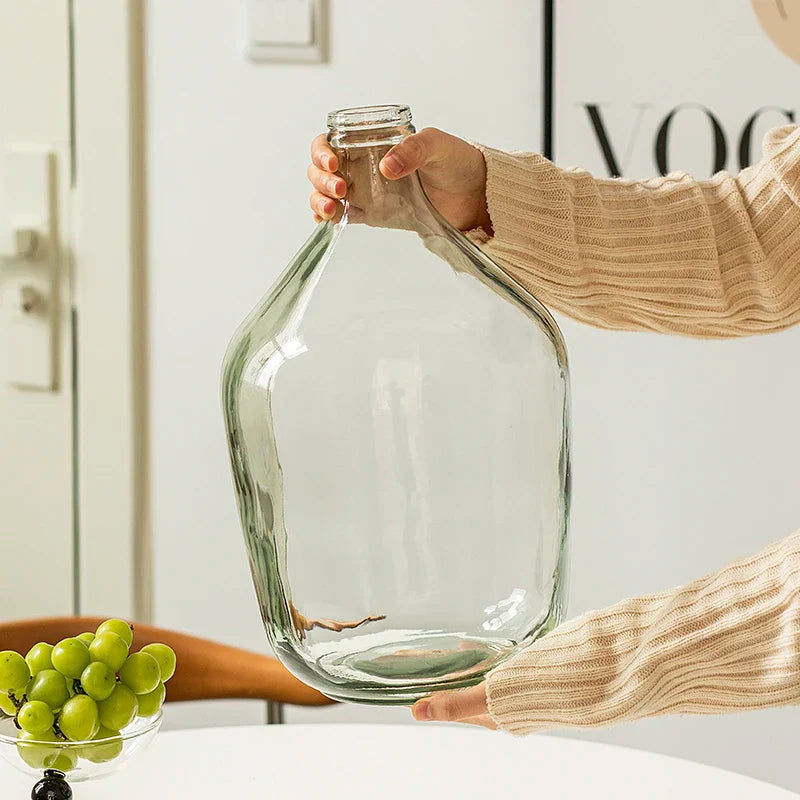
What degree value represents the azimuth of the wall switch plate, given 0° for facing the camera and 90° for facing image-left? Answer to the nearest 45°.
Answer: approximately 0°

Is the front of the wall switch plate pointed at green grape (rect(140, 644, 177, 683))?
yes

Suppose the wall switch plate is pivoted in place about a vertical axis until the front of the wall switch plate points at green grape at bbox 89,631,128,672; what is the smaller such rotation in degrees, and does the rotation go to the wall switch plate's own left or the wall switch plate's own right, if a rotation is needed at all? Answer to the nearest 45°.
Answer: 0° — it already faces it

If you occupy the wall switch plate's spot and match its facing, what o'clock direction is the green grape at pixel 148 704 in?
The green grape is roughly at 12 o'clock from the wall switch plate.

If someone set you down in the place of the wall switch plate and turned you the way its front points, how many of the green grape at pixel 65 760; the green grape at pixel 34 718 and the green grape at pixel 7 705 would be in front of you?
3

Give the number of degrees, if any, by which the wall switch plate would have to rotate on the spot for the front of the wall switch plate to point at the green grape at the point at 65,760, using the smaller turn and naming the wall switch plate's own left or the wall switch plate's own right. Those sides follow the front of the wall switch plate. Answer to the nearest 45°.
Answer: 0° — it already faces it

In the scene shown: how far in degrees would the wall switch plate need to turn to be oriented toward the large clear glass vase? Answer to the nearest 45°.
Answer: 0° — it already faces it
